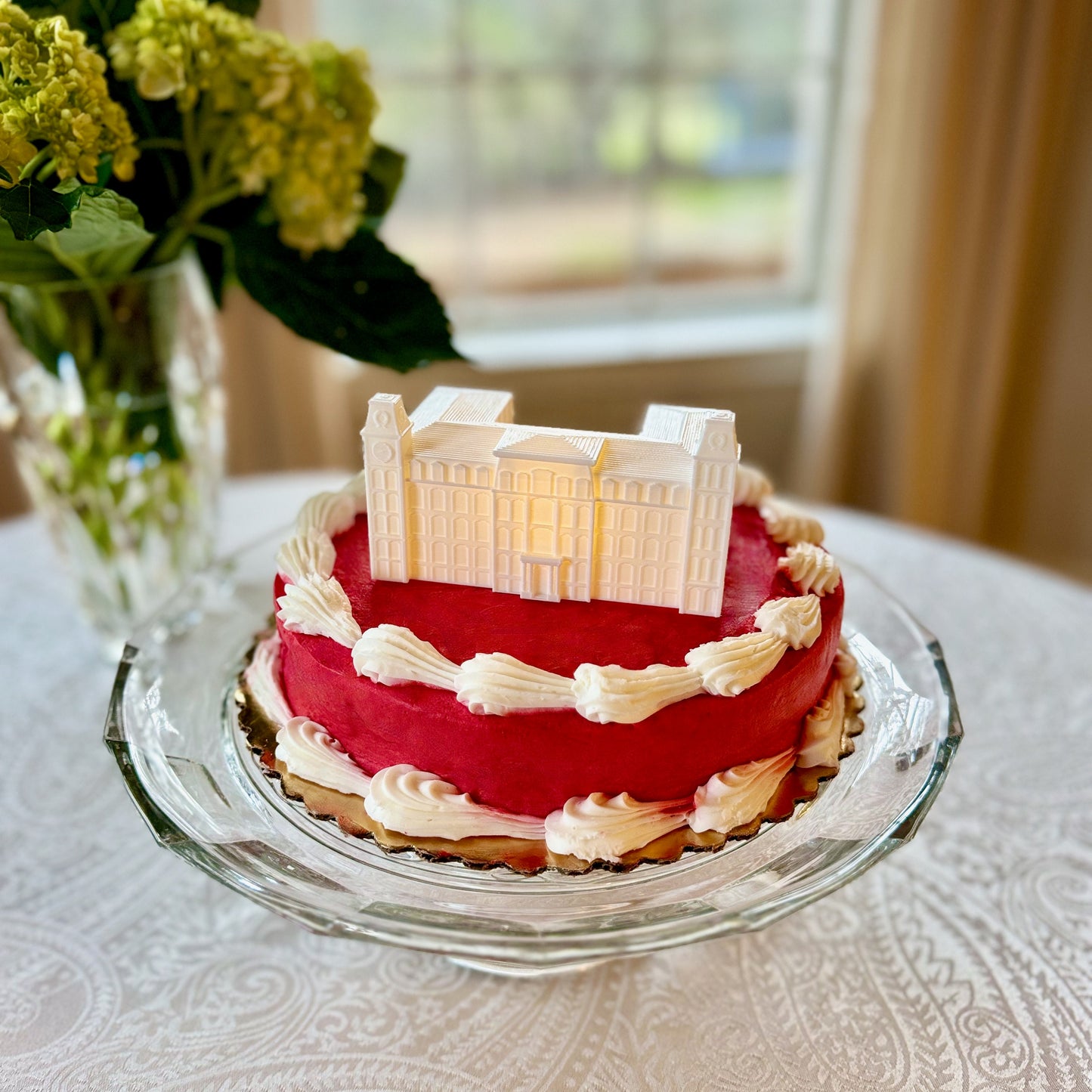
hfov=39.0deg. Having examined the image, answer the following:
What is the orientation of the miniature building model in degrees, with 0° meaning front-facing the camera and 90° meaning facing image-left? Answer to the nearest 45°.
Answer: approximately 0°

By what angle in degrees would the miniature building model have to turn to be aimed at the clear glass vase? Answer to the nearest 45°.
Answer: approximately 135° to its right

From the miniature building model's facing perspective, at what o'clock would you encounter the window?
The window is roughly at 6 o'clock from the miniature building model.

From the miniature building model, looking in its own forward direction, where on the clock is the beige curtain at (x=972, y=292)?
The beige curtain is roughly at 7 o'clock from the miniature building model.
